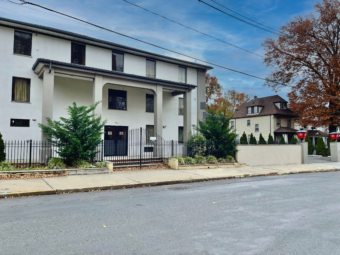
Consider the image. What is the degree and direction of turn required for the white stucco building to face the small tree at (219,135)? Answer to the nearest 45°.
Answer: approximately 45° to its left

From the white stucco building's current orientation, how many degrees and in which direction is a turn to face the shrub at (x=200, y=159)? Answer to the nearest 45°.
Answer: approximately 45° to its left

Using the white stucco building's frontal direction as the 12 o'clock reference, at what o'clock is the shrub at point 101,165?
The shrub is roughly at 1 o'clock from the white stucco building.

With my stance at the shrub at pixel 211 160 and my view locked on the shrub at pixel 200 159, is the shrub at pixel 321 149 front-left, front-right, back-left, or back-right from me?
back-right

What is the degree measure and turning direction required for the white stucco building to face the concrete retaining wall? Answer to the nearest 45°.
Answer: approximately 45° to its left

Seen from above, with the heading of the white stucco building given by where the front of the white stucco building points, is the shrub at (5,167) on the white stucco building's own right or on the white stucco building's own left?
on the white stucco building's own right
